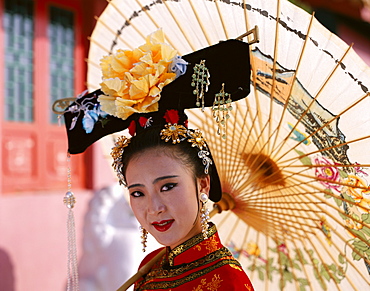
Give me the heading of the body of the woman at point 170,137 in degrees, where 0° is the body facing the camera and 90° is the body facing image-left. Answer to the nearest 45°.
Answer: approximately 45°
